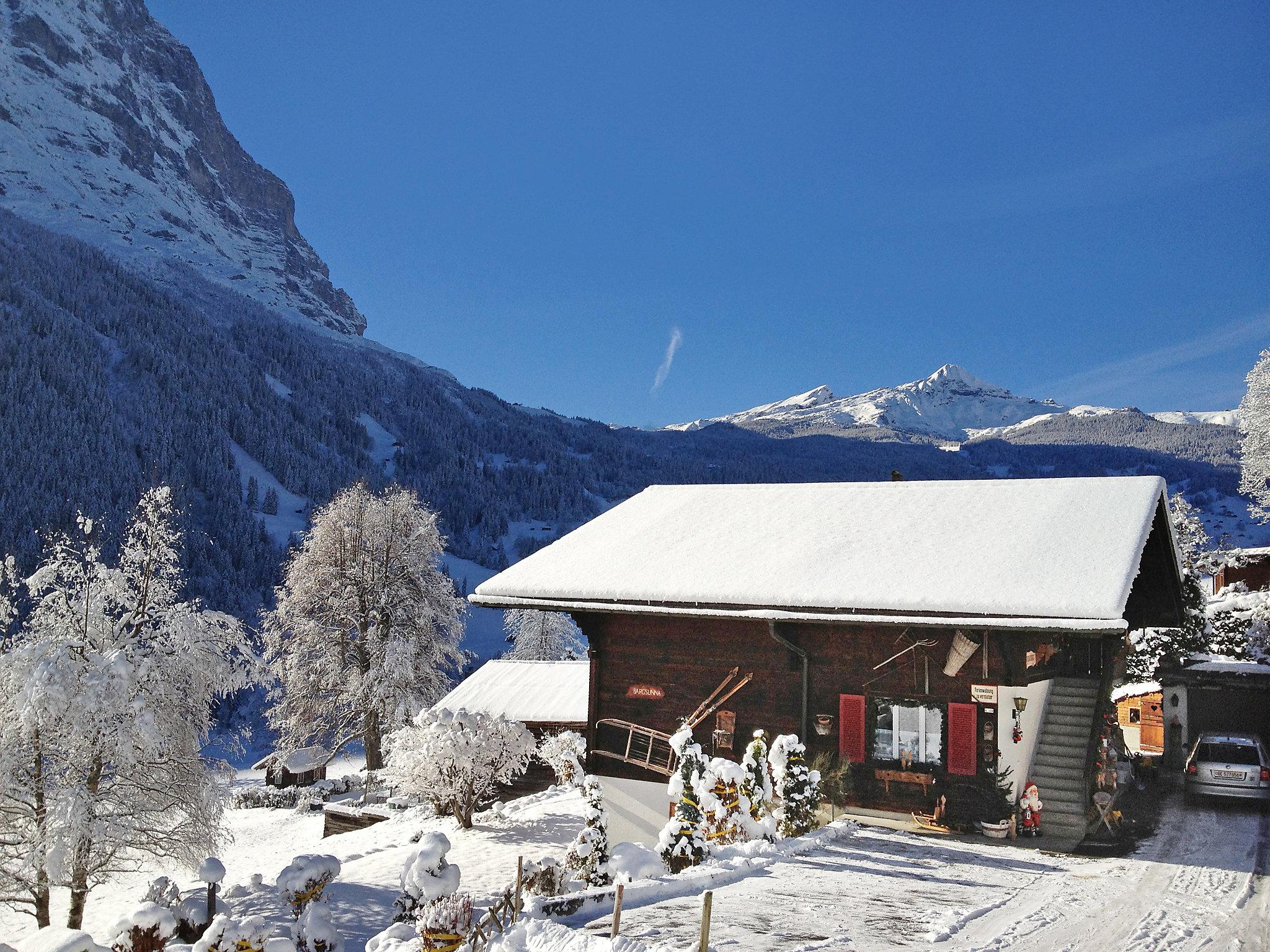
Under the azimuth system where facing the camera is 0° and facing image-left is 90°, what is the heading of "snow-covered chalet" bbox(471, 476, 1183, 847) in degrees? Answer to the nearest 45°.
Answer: approximately 0°

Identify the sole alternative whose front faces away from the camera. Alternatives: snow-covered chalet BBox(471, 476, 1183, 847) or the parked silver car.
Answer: the parked silver car

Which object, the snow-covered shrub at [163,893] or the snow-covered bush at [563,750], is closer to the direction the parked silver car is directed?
the snow-covered bush

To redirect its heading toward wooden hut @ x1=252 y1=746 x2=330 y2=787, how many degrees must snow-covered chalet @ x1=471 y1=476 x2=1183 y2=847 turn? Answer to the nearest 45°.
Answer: approximately 135° to its right

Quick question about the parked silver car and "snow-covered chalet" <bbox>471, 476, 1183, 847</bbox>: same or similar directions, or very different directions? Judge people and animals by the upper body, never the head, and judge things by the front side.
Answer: very different directions

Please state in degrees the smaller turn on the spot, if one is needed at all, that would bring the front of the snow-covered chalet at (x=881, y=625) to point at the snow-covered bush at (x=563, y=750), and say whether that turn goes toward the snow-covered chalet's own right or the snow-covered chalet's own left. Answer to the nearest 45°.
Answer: approximately 135° to the snow-covered chalet's own right

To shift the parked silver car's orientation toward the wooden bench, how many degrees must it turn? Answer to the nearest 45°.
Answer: approximately 135° to its left

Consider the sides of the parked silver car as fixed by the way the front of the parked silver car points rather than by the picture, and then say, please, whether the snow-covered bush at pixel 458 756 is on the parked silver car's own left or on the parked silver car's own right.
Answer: on the parked silver car's own left

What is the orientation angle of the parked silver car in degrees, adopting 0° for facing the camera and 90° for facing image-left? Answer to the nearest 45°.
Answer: approximately 180°

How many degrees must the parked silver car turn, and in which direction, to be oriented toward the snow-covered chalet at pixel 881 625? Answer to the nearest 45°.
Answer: approximately 135° to its left

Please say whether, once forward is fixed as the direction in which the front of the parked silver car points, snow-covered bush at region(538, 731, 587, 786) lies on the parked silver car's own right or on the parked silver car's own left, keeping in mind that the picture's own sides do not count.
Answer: on the parked silver car's own left

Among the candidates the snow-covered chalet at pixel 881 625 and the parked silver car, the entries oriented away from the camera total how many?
1
